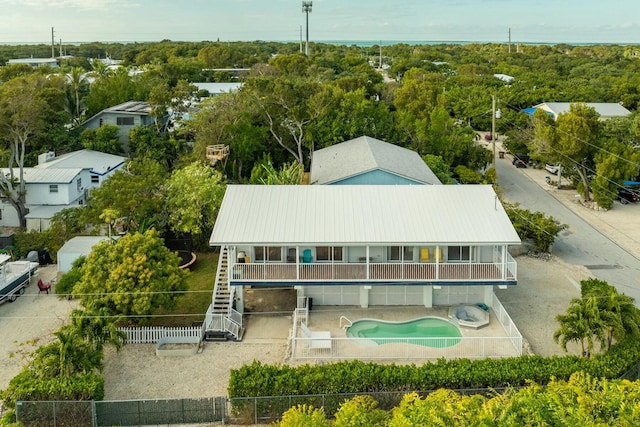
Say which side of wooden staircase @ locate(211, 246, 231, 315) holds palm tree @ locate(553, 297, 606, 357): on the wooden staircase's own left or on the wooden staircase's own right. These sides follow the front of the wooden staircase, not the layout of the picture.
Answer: on the wooden staircase's own left

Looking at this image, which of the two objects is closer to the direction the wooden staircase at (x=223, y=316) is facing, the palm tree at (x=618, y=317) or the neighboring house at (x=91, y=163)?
the palm tree

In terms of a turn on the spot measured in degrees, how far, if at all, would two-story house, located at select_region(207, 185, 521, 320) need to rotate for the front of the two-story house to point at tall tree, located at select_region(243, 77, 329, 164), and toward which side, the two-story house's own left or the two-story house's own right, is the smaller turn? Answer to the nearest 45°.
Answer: approximately 180°

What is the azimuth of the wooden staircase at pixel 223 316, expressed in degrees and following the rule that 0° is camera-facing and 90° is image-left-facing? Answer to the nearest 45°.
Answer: approximately 0°

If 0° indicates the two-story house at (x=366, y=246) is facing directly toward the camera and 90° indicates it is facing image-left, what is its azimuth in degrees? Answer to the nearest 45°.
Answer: approximately 0°

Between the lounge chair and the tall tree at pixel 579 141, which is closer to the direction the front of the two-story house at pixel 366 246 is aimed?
the lounge chair

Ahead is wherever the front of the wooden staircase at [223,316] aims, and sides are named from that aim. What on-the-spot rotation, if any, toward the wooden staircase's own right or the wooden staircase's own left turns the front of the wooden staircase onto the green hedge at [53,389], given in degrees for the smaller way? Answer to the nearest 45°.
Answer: approximately 45° to the wooden staircase's own right
